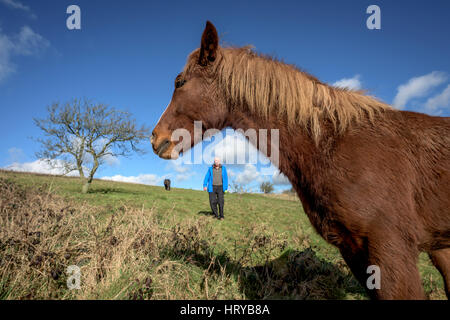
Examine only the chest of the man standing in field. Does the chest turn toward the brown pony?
yes

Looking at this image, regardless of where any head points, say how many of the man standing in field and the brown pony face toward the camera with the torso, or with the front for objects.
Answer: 1

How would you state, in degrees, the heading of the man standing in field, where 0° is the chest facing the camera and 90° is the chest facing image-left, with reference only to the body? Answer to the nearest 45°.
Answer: approximately 0°

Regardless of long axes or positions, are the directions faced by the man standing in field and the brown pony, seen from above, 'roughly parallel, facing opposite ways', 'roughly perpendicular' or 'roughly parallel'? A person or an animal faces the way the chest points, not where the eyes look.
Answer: roughly perpendicular

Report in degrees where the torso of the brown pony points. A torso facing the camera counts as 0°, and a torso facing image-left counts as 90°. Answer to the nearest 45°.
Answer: approximately 90°
